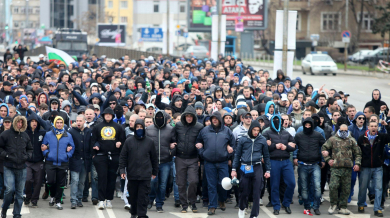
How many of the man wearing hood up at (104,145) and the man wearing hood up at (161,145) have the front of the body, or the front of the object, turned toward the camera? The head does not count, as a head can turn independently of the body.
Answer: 2

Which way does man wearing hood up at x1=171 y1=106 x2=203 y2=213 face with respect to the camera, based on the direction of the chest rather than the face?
toward the camera

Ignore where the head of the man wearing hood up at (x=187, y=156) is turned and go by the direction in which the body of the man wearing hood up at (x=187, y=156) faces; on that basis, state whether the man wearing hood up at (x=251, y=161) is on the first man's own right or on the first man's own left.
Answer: on the first man's own left

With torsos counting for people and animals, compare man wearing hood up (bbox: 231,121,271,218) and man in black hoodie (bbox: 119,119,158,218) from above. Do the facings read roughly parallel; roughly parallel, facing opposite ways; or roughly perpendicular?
roughly parallel

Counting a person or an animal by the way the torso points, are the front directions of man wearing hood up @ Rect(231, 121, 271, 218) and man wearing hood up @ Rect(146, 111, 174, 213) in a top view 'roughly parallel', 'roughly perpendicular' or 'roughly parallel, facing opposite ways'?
roughly parallel

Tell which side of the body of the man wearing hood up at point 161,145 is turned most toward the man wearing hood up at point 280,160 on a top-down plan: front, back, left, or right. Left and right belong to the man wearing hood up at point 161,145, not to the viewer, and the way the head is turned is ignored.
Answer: left

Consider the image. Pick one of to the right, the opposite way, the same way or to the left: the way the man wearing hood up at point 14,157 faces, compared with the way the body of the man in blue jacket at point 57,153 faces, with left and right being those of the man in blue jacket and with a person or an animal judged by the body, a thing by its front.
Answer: the same way

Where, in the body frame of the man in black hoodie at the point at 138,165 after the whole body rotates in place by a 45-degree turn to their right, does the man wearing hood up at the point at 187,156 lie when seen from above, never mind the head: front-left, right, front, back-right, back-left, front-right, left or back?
back

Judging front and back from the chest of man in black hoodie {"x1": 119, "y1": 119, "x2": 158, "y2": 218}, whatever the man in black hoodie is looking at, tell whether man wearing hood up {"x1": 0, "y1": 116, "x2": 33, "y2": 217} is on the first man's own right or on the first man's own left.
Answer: on the first man's own right

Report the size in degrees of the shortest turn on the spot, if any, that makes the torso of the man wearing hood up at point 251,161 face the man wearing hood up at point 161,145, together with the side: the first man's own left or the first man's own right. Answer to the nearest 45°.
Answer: approximately 90° to the first man's own right

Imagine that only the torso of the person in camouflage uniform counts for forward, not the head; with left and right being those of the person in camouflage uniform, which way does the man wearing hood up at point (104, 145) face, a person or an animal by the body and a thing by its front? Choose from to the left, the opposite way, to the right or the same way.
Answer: the same way

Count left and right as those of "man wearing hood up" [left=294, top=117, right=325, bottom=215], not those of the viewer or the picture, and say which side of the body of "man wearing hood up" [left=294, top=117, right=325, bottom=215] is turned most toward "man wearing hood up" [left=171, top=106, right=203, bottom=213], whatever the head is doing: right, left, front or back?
right

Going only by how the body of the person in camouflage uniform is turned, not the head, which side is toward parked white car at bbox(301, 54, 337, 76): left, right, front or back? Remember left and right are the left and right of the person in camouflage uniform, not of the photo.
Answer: back

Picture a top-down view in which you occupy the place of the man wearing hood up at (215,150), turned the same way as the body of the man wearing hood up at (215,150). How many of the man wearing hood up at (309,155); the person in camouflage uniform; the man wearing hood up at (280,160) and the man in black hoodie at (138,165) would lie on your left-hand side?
3

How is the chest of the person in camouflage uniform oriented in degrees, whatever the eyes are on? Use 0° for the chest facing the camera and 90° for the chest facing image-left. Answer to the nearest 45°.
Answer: approximately 0°

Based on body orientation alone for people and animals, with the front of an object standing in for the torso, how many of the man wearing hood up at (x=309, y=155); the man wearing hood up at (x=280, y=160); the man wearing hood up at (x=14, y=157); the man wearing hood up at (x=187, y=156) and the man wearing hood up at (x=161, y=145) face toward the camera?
5

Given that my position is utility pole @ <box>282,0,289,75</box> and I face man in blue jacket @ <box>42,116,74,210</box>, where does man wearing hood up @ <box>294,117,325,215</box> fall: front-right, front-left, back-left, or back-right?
front-left
